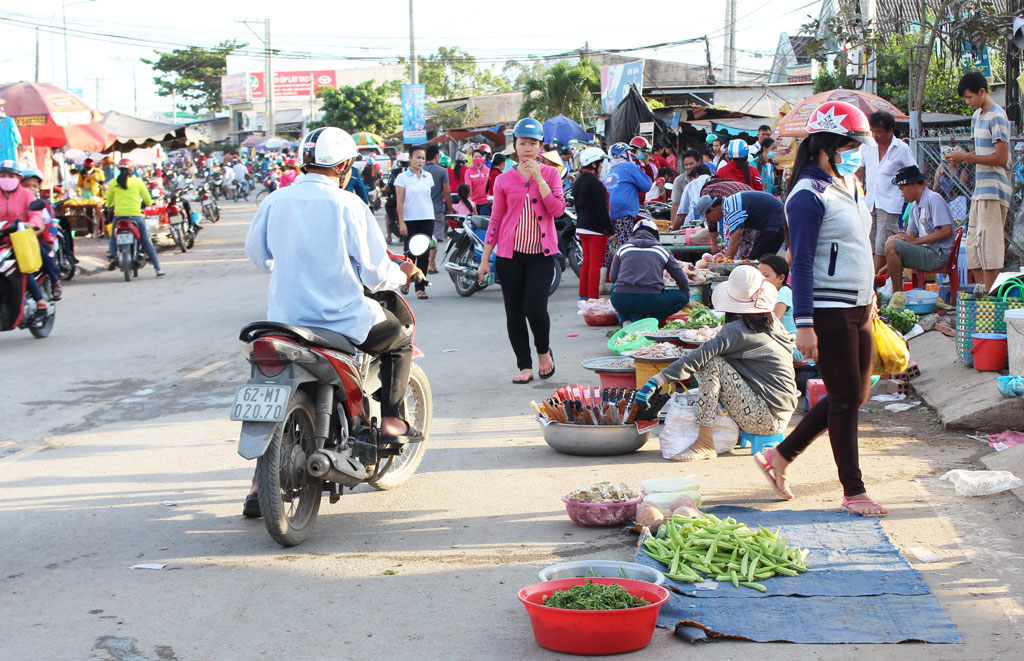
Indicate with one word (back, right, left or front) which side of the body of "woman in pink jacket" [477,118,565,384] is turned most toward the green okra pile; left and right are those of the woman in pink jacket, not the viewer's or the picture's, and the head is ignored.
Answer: front

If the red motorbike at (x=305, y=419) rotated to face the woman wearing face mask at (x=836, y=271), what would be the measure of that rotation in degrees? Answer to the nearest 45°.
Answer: approximately 45° to its right

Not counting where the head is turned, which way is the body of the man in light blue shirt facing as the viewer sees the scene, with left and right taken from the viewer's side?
facing away from the viewer and to the right of the viewer

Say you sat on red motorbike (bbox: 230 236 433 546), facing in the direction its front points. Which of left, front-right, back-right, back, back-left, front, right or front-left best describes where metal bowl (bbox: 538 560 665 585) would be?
right

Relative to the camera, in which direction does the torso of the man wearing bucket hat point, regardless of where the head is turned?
to the viewer's left

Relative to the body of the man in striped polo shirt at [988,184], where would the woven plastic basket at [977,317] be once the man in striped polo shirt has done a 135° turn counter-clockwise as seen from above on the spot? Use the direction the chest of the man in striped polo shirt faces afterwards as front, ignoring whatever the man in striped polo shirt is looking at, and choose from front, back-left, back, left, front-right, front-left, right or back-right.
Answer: front-right

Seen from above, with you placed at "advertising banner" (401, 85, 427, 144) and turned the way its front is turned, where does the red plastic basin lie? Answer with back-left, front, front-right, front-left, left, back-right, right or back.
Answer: front

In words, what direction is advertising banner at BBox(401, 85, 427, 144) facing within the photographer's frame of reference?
facing the viewer

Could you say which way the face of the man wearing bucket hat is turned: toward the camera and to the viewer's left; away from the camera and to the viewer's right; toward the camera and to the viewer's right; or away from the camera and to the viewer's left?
toward the camera and to the viewer's left

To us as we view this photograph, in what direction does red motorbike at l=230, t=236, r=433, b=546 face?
facing away from the viewer and to the right of the viewer

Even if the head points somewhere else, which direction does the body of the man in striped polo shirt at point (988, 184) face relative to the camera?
to the viewer's left

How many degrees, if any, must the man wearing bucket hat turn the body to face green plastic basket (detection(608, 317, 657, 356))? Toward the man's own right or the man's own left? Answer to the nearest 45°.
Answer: approximately 45° to the man's own left

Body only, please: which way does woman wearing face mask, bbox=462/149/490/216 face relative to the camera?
toward the camera
